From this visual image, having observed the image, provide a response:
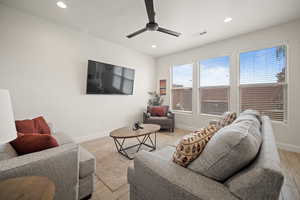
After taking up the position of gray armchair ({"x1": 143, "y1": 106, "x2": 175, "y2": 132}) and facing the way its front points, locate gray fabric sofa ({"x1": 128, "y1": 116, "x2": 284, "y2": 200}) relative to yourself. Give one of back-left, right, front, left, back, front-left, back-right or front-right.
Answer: front

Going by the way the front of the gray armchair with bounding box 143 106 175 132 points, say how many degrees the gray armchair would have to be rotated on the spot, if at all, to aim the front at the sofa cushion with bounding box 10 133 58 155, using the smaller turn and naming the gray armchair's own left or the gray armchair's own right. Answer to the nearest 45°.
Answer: approximately 45° to the gray armchair's own right

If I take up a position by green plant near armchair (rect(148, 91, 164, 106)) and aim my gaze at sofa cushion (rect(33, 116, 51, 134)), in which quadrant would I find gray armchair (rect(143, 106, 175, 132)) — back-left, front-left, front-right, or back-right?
front-left

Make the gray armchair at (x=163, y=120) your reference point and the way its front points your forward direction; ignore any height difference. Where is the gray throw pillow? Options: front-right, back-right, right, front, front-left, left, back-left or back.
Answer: front

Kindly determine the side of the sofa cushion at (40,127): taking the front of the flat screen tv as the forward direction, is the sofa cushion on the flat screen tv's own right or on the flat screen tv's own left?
on the flat screen tv's own right

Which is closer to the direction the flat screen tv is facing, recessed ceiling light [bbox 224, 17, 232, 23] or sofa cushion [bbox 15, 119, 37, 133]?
the recessed ceiling light

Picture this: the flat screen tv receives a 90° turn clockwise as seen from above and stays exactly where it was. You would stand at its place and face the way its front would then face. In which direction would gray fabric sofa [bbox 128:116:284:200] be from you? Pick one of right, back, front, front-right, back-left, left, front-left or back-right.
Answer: front-left

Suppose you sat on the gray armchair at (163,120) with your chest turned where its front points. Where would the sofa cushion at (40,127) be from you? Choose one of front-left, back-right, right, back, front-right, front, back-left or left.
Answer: front-right

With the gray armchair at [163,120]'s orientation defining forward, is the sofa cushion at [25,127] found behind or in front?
in front

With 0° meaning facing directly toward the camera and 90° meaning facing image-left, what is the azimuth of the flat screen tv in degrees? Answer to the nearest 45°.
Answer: approximately 315°

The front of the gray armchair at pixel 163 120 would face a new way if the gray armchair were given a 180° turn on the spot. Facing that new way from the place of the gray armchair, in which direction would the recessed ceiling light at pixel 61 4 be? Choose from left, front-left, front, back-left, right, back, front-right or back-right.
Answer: back-left

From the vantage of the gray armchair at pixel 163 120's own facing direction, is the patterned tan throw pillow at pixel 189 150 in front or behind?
in front

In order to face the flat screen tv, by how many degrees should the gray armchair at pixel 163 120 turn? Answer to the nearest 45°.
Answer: approximately 90° to its right

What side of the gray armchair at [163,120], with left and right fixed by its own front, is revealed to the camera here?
front

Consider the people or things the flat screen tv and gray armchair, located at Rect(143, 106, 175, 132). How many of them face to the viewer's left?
0

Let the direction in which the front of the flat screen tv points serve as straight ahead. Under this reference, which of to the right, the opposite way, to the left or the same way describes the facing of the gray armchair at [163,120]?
to the right
